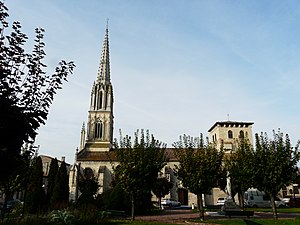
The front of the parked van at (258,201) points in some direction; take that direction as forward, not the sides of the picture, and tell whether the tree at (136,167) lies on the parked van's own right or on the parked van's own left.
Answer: on the parked van's own right

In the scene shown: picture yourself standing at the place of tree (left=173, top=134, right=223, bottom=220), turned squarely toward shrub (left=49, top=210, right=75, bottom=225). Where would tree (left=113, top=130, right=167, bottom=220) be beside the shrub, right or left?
right
